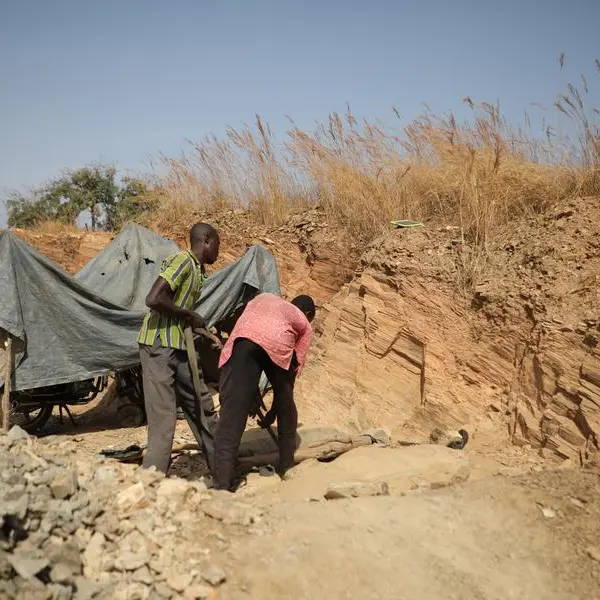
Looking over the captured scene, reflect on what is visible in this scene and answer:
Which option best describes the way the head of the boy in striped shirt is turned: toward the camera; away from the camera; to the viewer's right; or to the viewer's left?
to the viewer's right

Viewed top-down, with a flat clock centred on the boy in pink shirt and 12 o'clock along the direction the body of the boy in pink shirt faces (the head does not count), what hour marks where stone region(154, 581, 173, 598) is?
The stone is roughly at 5 o'clock from the boy in pink shirt.

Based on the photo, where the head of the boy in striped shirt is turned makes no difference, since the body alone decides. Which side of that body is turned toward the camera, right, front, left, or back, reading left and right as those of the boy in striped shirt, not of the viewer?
right

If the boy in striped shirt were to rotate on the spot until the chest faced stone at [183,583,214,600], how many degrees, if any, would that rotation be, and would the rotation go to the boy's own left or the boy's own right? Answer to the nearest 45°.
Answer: approximately 90° to the boy's own right

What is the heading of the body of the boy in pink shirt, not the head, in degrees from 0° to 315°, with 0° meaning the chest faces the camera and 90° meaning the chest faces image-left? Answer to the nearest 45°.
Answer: approximately 225°

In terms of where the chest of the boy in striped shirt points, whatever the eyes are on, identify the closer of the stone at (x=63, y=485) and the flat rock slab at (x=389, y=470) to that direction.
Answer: the flat rock slab

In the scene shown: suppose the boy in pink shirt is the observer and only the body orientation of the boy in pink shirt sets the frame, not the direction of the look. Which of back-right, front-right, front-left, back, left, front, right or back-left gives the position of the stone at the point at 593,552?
right

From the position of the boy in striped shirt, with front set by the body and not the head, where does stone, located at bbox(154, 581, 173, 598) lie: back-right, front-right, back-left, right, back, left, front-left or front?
right

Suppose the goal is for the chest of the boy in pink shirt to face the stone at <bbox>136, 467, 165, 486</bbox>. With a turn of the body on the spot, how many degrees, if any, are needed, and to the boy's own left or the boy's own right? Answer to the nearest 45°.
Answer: approximately 180°
